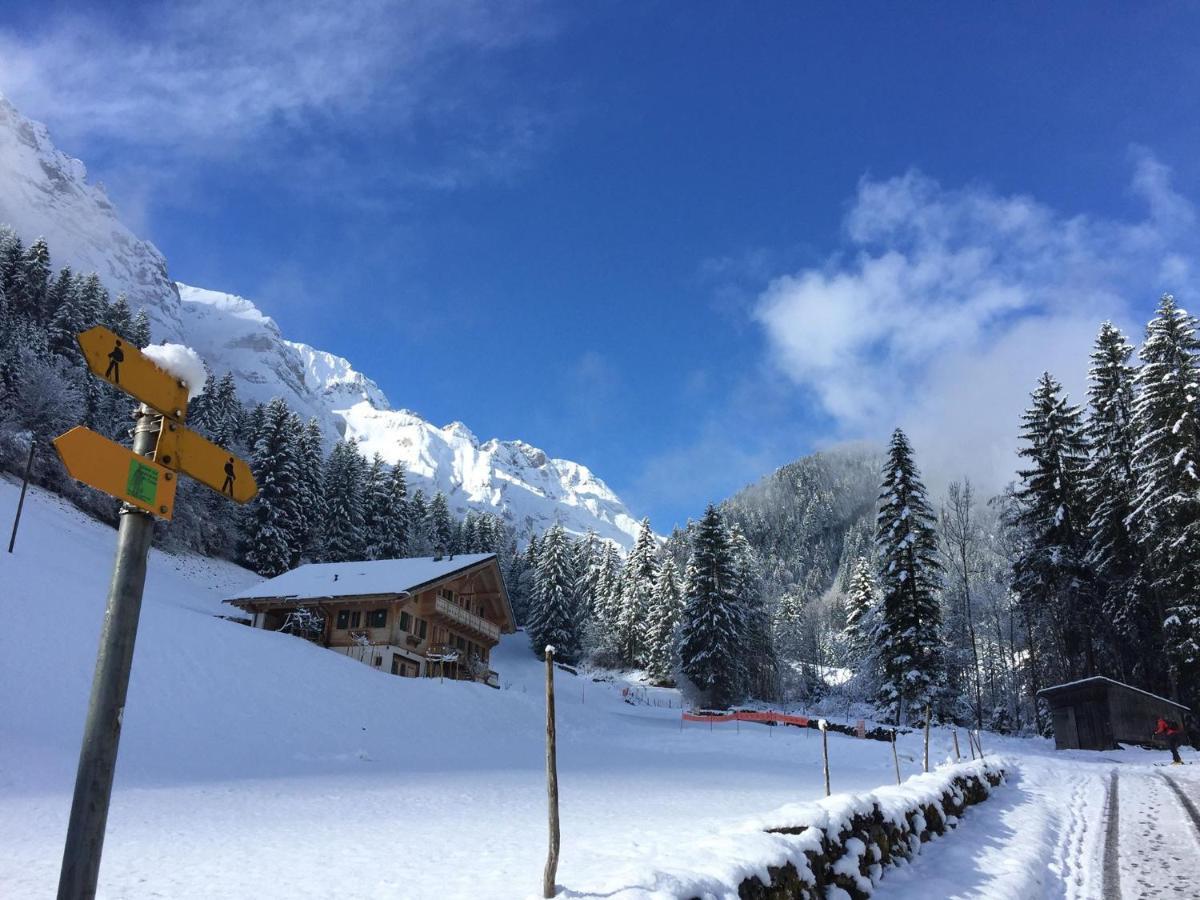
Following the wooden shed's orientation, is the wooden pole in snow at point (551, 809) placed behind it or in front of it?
in front

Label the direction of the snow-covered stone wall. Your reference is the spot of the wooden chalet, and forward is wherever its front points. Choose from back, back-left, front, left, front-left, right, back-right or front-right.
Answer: front-right

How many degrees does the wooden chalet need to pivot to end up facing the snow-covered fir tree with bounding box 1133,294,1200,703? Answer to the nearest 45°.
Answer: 0° — it already faces it

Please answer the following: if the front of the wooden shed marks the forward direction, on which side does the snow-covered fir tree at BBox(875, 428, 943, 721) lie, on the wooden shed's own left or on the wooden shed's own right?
on the wooden shed's own right

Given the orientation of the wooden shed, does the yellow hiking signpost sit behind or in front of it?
in front

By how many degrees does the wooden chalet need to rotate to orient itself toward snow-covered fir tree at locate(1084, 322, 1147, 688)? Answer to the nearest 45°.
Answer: approximately 45° to its left

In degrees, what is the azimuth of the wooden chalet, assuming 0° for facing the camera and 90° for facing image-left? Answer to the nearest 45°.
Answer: approximately 315°

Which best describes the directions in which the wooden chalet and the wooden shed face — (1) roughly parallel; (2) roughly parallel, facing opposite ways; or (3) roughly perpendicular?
roughly perpendicular

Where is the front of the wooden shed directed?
toward the camera

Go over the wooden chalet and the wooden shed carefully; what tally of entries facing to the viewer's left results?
0
